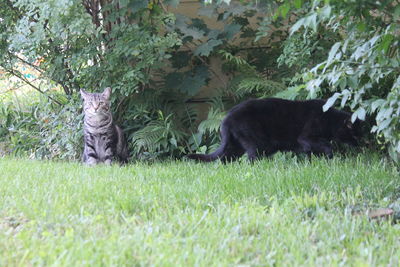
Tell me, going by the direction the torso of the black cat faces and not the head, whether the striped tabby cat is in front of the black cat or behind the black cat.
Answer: behind

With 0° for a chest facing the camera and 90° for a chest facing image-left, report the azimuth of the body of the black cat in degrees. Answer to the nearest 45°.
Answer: approximately 270°
